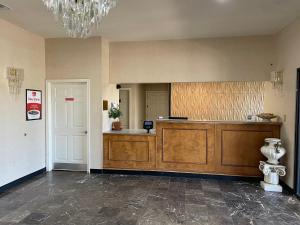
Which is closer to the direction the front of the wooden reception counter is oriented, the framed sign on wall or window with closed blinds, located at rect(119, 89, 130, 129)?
the framed sign on wall

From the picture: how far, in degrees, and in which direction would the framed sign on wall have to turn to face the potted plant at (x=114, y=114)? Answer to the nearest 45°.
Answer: approximately 45° to its left

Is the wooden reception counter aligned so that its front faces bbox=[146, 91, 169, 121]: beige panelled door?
no

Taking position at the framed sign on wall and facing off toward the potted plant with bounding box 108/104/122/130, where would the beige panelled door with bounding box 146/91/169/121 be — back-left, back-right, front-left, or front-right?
front-left

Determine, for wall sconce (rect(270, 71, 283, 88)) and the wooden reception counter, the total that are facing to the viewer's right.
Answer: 0

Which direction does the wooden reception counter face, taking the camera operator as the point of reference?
facing the viewer

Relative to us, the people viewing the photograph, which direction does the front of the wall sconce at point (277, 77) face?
facing the viewer and to the left of the viewer

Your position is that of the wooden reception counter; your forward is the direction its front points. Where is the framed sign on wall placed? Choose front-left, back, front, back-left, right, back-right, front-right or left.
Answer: right

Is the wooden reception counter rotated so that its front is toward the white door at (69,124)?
no

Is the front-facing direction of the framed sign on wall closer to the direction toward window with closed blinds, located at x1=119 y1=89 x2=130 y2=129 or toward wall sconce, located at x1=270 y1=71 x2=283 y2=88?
the wall sconce

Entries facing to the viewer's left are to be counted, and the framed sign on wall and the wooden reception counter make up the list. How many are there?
0

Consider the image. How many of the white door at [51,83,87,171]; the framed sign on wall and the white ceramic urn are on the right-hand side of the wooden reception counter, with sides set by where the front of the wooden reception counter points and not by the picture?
2

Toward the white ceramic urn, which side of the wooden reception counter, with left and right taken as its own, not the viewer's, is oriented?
left

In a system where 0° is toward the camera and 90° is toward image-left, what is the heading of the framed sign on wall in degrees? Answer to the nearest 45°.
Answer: approximately 315°

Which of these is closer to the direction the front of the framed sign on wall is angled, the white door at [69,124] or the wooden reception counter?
the wooden reception counter
